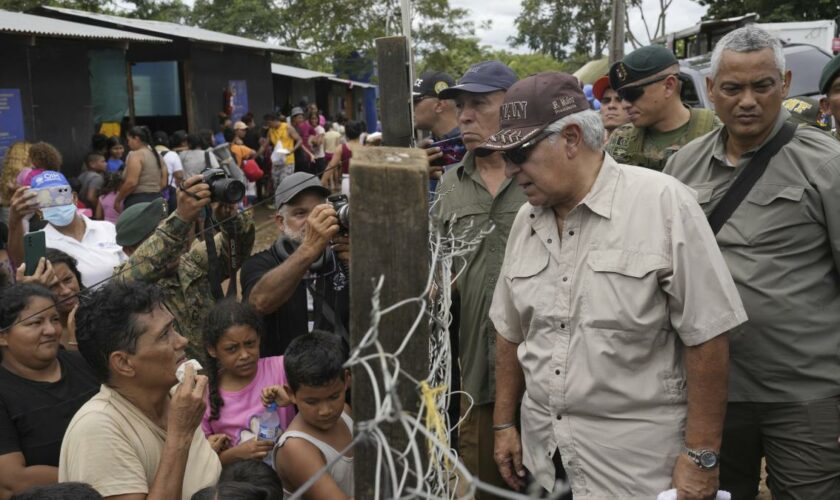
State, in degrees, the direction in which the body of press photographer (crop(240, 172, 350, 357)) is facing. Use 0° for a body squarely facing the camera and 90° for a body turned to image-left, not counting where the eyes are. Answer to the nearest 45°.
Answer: approximately 315°

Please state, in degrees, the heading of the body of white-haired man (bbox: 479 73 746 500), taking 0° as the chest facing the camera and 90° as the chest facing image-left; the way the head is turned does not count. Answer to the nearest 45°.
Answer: approximately 45°

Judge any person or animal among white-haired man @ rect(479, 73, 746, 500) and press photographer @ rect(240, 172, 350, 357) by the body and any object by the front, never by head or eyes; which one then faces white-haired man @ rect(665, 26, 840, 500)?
the press photographer

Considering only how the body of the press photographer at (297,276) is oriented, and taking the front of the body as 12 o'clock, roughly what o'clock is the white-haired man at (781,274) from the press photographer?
The white-haired man is roughly at 12 o'clock from the press photographer.

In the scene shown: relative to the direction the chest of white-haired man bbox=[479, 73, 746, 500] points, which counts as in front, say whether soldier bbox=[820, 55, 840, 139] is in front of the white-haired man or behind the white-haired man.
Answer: behind

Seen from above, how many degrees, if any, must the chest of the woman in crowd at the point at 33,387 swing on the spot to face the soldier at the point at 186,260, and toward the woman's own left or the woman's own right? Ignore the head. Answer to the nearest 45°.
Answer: approximately 90° to the woman's own left

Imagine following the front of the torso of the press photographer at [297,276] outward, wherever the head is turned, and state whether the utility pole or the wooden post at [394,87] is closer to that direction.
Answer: the wooden post

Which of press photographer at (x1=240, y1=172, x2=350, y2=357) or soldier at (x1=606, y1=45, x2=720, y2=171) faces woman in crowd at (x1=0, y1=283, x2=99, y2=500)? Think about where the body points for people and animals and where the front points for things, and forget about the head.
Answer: the soldier

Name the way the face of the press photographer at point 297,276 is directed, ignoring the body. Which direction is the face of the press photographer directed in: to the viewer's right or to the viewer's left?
to the viewer's right

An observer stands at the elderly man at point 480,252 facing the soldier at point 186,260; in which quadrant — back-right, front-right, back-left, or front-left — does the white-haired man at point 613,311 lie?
back-left
